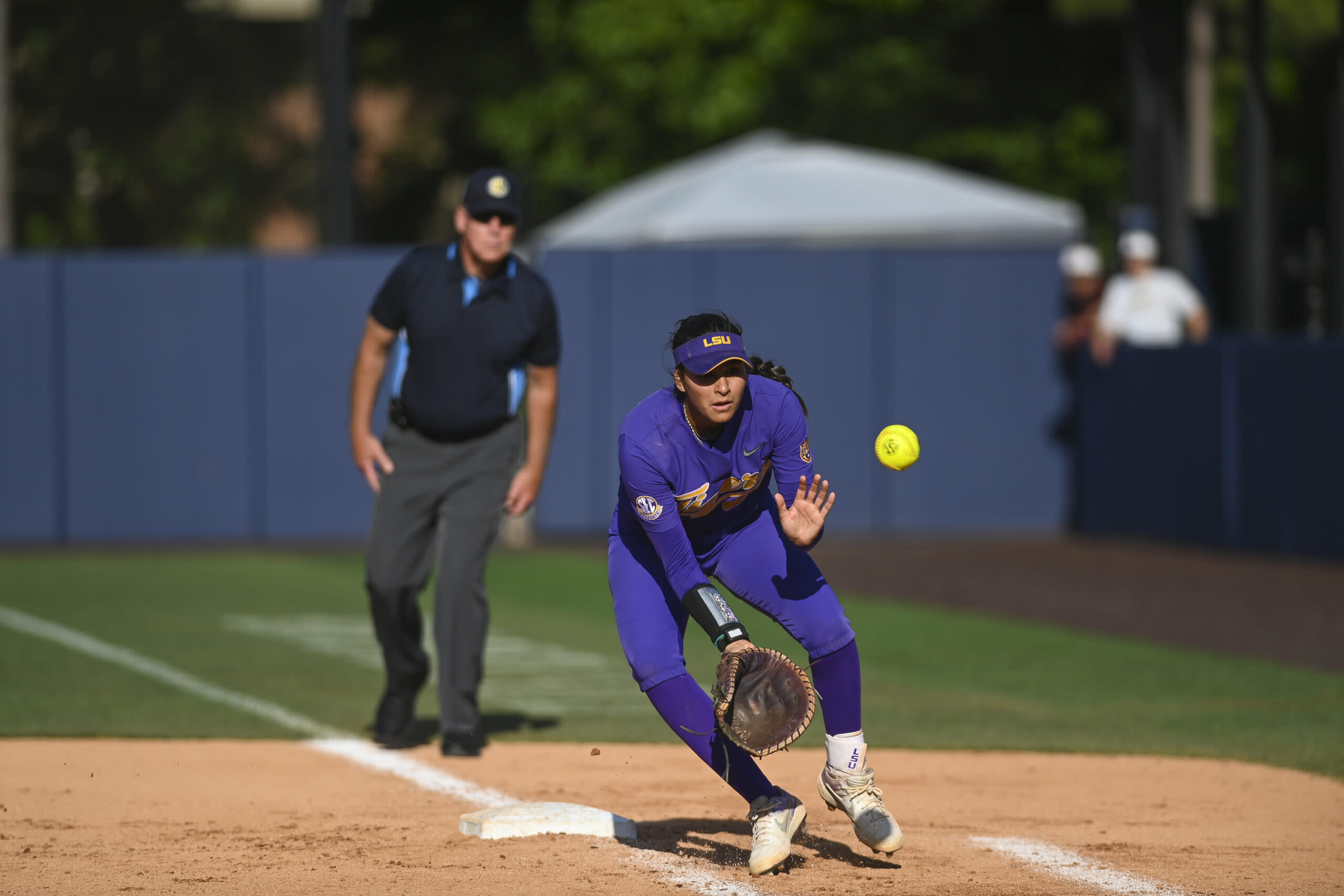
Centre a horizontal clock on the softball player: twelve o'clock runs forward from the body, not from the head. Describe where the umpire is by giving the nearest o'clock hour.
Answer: The umpire is roughly at 5 o'clock from the softball player.

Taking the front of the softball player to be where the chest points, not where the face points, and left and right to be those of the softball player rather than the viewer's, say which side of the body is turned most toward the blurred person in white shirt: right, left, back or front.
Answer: back

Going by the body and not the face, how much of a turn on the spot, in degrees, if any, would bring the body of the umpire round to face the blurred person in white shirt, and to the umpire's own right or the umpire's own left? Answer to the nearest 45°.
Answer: approximately 135° to the umpire's own left

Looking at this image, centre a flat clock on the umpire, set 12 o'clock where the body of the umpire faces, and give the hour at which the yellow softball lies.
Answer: The yellow softball is roughly at 11 o'clock from the umpire.

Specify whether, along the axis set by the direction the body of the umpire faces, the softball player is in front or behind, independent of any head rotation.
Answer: in front

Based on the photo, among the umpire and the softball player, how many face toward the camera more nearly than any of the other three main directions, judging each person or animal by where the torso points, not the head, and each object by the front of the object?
2

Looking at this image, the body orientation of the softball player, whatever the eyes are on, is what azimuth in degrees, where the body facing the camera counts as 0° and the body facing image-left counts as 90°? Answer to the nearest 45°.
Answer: approximately 0°

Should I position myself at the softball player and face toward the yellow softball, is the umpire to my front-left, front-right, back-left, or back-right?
back-left

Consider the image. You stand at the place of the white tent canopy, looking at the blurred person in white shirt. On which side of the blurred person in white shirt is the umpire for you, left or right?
right

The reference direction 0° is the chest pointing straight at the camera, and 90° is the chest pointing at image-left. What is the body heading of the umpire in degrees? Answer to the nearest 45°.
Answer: approximately 0°
